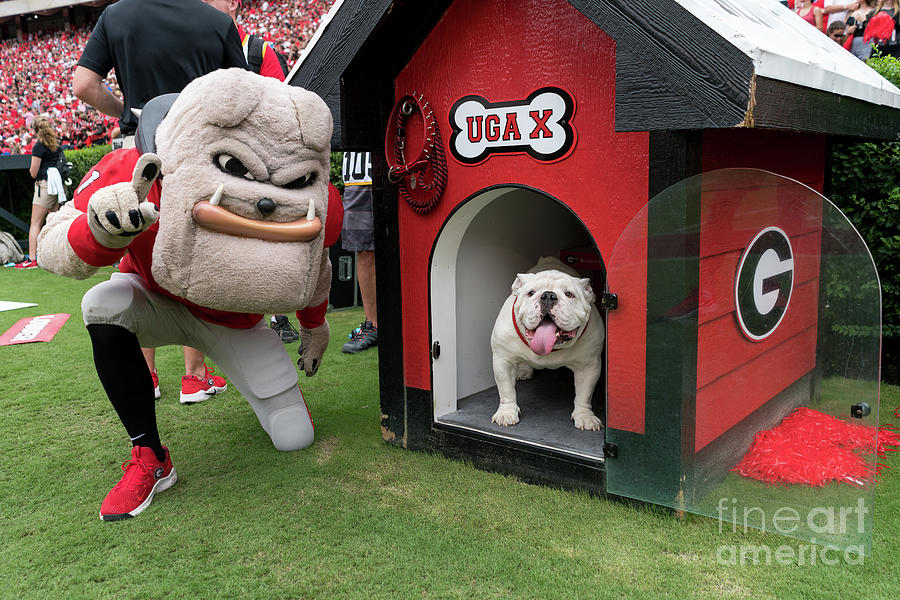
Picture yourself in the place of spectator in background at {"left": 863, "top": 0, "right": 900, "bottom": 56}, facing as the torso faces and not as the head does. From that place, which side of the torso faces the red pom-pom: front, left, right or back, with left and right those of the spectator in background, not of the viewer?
front

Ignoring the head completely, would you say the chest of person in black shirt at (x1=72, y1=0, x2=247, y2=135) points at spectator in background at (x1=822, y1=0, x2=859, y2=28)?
no

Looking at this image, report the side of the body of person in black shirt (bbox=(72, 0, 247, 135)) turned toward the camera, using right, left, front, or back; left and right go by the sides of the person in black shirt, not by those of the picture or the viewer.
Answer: back

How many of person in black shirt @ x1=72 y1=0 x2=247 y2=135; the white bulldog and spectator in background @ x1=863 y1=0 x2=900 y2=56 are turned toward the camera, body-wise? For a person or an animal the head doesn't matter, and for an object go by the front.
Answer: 2

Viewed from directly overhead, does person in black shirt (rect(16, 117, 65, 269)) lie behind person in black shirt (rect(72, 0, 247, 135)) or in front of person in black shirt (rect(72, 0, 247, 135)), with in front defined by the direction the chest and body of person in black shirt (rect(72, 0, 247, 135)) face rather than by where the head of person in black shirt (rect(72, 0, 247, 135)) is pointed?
in front

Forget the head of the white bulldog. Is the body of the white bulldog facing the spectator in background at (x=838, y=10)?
no

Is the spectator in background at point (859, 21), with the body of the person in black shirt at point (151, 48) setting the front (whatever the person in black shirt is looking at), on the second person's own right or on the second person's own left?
on the second person's own right

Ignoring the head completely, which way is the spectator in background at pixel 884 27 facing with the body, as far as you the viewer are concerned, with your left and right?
facing the viewer

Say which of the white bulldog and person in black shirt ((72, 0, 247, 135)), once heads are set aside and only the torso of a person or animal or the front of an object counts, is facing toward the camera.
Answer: the white bulldog

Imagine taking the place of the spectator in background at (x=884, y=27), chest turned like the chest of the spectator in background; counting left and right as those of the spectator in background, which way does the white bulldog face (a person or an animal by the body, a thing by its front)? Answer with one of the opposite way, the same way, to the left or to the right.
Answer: the same way

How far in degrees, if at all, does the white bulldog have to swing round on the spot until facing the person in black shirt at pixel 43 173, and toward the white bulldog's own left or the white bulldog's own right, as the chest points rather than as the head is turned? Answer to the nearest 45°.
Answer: approximately 135° to the white bulldog's own right

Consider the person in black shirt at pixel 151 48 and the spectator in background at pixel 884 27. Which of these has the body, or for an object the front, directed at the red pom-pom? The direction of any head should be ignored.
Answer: the spectator in background

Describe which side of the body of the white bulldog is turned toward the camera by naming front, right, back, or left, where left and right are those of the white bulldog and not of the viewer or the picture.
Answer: front
